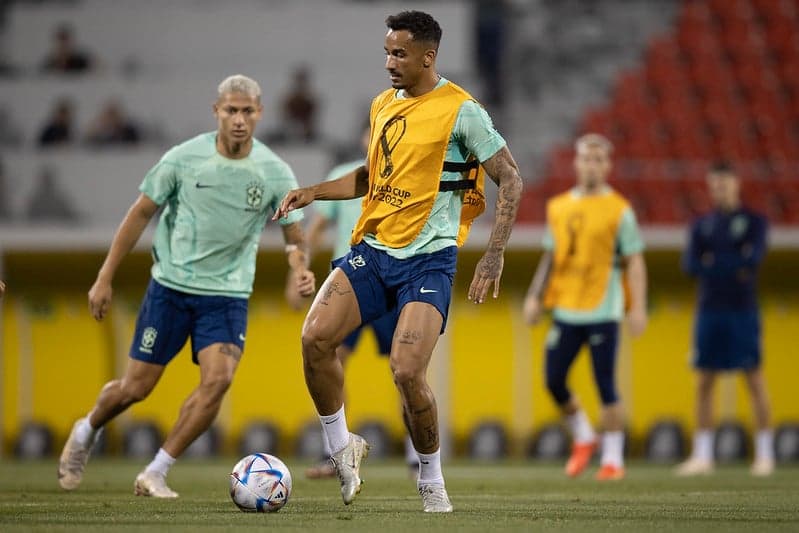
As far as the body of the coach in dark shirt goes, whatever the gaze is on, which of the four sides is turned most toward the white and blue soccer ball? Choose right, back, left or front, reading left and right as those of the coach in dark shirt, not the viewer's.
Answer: front

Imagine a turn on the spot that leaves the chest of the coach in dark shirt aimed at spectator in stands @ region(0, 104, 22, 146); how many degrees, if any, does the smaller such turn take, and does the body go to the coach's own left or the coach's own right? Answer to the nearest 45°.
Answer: approximately 90° to the coach's own right

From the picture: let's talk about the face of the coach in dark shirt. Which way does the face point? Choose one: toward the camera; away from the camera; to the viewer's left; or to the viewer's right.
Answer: toward the camera

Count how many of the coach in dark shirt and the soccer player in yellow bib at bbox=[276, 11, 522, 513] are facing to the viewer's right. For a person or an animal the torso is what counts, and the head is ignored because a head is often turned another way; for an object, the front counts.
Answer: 0

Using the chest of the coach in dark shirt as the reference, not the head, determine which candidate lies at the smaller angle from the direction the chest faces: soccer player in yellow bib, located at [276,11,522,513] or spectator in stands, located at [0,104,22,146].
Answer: the soccer player in yellow bib

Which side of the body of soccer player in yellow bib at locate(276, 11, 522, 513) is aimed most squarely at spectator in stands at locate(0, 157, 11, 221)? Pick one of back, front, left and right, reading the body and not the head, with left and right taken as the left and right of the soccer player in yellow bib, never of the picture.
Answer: right

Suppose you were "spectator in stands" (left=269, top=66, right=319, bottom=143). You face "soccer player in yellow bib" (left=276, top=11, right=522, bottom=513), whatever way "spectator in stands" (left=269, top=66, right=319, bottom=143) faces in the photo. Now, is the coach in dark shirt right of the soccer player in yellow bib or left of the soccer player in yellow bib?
left

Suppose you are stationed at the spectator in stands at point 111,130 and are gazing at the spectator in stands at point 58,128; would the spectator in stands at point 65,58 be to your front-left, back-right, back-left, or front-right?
front-right

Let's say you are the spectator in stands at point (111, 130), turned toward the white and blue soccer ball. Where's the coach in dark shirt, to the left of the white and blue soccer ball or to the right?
left

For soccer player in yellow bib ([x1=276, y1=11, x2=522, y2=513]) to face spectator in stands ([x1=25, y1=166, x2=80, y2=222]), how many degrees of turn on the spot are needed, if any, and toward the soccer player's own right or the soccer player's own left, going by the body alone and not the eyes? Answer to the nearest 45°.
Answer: approximately 90° to the soccer player's own right

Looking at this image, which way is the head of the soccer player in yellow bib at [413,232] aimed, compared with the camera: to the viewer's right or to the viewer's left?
to the viewer's left

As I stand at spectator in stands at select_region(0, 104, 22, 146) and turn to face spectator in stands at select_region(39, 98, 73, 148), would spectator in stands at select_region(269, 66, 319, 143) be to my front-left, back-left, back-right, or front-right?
front-left

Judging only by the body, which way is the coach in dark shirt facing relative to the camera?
toward the camera

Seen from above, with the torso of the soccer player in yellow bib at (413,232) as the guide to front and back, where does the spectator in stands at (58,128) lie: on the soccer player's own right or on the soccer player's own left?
on the soccer player's own right

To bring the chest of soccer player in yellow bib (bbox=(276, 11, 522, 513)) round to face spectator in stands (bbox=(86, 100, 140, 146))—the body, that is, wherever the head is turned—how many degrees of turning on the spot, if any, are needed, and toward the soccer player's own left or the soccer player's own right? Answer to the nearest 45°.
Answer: approximately 135° to the soccer player's own right

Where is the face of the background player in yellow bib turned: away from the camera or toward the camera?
toward the camera
